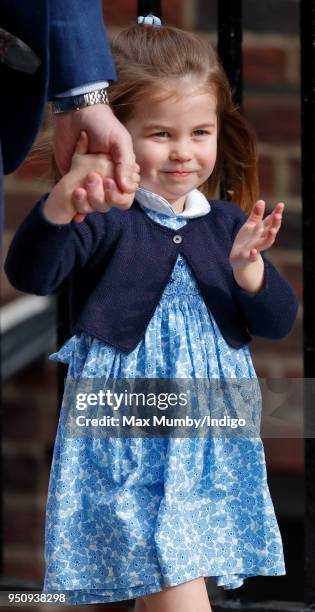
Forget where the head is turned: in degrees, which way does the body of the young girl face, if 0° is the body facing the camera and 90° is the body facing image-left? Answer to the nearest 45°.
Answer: approximately 0°
